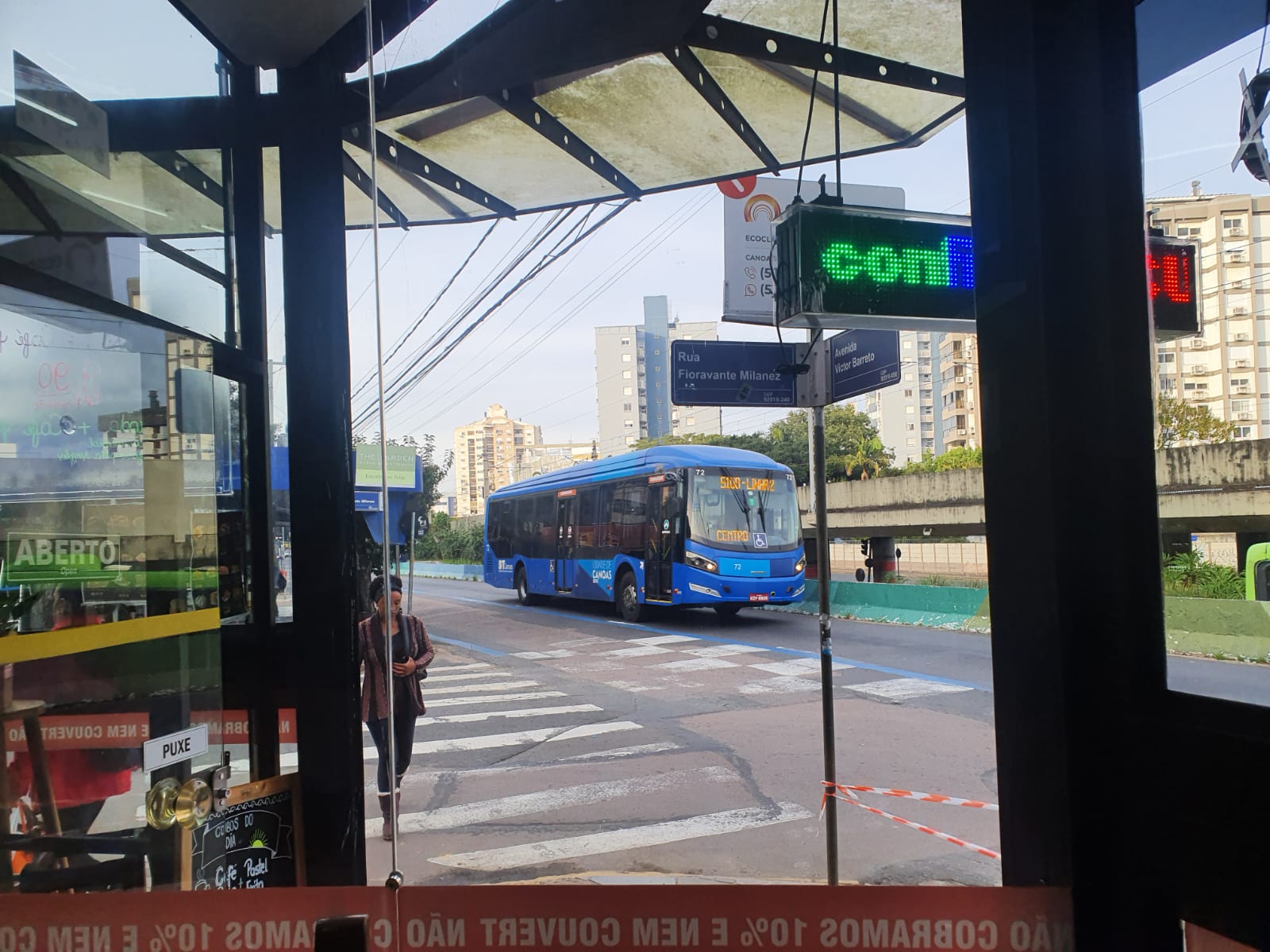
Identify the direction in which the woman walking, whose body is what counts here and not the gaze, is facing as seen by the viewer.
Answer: toward the camera

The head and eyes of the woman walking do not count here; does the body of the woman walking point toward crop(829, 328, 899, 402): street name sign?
no

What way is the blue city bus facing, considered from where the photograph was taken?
facing the viewer and to the right of the viewer

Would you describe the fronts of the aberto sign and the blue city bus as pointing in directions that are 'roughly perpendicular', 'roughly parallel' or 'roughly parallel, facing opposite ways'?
roughly parallel

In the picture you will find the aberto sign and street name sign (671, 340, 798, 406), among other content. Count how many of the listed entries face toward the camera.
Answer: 2

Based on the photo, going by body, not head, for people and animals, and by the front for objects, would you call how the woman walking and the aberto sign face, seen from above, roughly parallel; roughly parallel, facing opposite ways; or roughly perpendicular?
roughly parallel

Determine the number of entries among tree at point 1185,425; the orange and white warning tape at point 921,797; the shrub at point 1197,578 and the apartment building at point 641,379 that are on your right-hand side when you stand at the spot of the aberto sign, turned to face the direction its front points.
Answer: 0

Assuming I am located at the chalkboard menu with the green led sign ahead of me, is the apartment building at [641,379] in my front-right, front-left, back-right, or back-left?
front-left

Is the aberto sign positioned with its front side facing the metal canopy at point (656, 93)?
no

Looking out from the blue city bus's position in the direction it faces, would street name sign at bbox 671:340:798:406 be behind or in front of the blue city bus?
in front

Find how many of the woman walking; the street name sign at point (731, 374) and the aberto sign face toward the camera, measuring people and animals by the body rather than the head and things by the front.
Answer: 3

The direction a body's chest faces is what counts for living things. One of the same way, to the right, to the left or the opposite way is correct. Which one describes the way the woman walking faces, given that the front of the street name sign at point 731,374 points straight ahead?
the same way

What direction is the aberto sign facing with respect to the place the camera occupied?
facing the viewer

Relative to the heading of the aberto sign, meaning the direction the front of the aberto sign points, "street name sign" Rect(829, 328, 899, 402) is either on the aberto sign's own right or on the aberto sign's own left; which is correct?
on the aberto sign's own left
